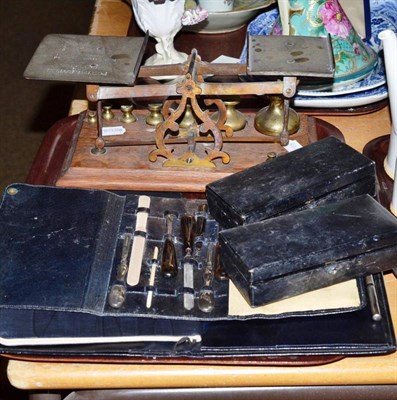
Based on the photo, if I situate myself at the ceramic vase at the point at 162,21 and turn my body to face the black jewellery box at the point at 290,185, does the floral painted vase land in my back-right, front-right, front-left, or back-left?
front-left

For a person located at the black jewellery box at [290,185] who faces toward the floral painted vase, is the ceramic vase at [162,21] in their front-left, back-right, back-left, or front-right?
front-left

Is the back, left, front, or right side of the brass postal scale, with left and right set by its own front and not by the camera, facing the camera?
front

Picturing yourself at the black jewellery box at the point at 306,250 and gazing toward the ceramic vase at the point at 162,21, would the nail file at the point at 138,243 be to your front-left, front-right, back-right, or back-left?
front-left

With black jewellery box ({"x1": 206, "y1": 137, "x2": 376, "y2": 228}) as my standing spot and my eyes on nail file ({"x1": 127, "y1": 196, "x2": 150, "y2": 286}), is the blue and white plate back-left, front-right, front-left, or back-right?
back-right

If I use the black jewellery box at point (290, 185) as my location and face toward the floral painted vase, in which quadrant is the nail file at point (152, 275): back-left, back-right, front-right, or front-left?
back-left
